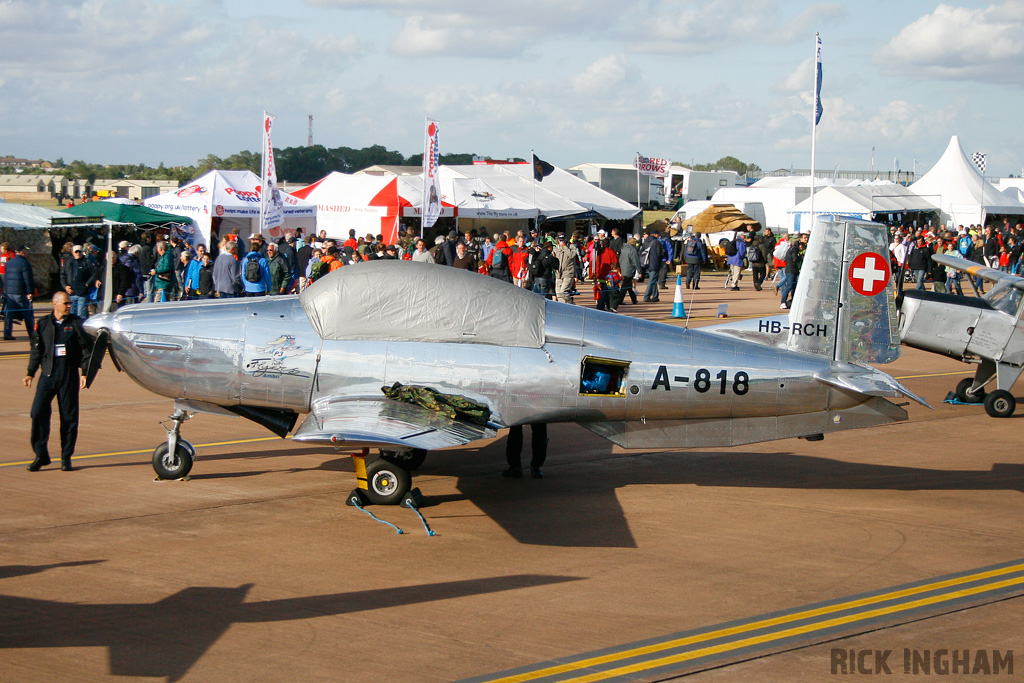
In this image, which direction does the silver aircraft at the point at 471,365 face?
to the viewer's left

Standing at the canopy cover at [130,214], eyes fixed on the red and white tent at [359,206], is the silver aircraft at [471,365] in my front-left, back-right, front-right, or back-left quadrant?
back-right

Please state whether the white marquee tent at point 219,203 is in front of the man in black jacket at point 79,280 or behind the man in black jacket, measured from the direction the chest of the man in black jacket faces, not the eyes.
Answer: behind

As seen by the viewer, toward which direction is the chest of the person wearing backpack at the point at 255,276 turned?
away from the camera

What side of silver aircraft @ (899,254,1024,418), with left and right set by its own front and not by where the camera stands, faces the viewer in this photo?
left

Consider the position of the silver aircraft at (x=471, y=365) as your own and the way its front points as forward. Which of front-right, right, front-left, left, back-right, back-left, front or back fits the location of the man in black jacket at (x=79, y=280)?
front-right

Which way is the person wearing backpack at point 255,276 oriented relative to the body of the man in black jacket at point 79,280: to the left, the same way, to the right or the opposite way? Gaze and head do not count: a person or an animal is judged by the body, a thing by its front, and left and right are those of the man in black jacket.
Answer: the opposite way

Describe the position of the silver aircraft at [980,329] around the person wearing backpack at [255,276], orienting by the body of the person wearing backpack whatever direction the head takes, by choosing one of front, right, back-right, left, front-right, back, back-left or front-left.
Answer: back-right

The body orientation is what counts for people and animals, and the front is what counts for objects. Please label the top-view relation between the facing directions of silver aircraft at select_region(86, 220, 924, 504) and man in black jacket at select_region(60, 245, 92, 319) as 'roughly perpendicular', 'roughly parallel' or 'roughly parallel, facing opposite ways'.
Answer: roughly perpendicular

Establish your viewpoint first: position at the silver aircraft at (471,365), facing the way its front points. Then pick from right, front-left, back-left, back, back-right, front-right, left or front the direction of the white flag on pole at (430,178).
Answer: right

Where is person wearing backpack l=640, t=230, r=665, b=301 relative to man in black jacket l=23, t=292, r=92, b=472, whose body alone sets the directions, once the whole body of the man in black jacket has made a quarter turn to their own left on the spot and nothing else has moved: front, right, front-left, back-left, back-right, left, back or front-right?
front-left
